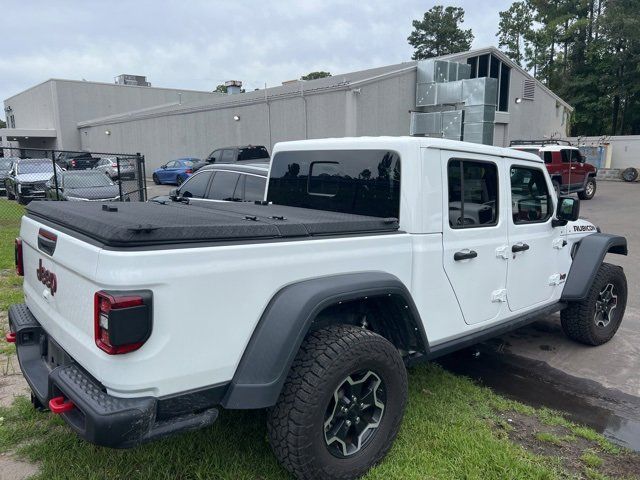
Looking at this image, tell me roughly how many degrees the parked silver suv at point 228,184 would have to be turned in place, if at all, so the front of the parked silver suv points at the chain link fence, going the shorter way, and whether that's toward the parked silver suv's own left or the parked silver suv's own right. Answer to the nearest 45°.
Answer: approximately 45° to the parked silver suv's own right

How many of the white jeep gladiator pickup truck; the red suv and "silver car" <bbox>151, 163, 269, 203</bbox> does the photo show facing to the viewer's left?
1

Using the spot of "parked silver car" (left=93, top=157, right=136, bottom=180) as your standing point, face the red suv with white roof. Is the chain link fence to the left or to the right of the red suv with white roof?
right

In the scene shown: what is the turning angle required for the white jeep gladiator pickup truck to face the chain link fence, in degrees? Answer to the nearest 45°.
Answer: approximately 90° to its left

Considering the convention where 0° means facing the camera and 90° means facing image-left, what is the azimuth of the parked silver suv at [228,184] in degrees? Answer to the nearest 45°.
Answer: approximately 90°

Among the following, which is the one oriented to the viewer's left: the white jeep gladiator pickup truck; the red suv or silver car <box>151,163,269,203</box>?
the silver car

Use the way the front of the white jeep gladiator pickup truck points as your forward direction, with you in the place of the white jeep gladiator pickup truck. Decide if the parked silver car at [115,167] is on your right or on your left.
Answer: on your left

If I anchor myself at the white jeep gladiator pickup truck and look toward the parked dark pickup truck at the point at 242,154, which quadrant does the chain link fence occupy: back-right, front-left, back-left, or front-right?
front-left

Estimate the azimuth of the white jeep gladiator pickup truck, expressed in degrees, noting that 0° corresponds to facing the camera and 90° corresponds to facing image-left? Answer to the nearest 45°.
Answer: approximately 225°

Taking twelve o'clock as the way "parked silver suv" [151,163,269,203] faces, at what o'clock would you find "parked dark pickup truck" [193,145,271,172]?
"parked dark pickup truck" [193,145,271,172] is roughly at 3 o'clock from "parked silver suv" [151,163,269,203].
